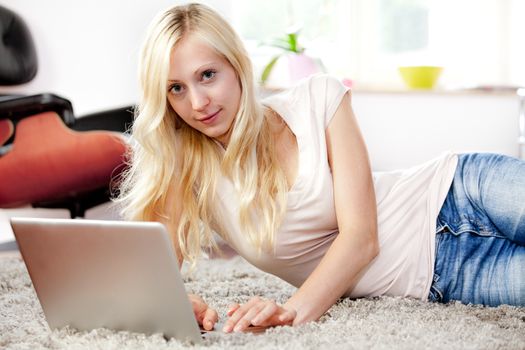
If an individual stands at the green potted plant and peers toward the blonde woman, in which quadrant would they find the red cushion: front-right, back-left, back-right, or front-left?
front-right

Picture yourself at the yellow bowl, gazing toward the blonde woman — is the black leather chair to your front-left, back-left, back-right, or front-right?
front-right

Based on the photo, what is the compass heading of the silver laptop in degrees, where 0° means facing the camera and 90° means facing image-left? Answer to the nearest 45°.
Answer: approximately 225°

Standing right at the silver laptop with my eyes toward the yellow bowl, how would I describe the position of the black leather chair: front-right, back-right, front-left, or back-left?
front-left

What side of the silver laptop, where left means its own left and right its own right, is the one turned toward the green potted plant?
front

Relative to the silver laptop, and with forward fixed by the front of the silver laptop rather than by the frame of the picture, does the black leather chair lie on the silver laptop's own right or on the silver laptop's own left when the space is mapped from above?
on the silver laptop's own left

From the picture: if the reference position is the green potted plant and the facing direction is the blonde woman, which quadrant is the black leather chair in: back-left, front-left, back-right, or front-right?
front-right

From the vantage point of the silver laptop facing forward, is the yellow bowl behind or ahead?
ahead

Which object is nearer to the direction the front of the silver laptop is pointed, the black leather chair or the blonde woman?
the blonde woman
